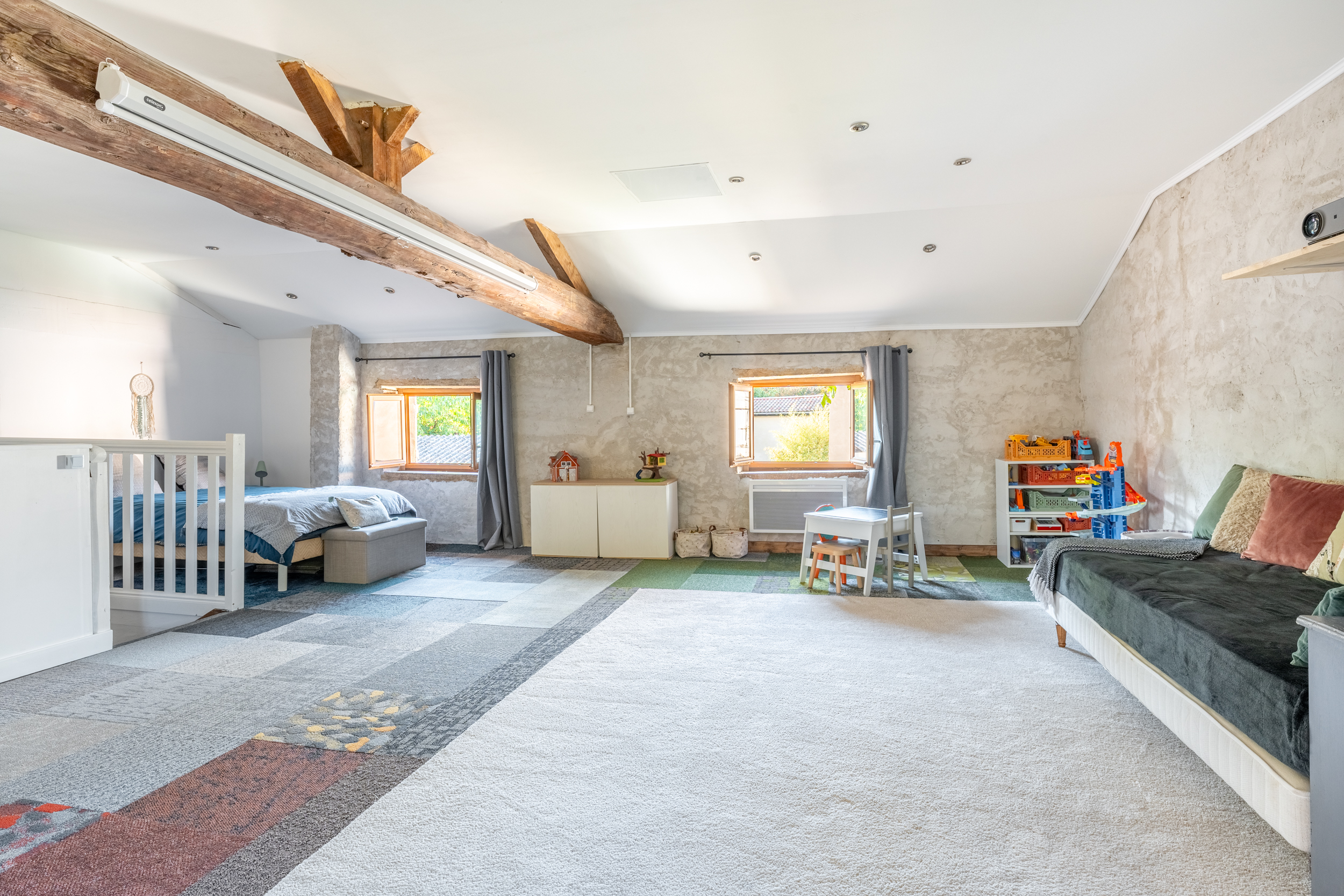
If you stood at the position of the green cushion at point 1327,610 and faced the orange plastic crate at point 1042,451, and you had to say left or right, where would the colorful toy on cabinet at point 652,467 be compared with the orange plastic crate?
left

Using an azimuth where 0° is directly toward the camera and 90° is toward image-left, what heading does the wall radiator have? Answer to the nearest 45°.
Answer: approximately 0°

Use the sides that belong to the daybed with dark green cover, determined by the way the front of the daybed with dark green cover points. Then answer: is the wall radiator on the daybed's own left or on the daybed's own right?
on the daybed's own right

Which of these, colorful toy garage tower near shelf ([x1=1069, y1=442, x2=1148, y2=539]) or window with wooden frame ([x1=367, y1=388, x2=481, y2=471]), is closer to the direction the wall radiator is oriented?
the colorful toy garage tower near shelf

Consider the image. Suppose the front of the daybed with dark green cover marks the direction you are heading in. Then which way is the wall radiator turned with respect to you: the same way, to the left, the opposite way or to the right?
to the left

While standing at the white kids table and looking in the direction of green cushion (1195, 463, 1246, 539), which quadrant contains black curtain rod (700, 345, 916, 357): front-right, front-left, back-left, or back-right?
back-left

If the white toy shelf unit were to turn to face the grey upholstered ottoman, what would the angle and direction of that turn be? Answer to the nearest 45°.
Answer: approximately 45° to its right

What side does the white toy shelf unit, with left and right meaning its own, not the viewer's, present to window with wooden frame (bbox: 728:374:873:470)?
right

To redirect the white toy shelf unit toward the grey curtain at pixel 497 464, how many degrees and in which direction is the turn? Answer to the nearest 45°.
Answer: approximately 90° to its right

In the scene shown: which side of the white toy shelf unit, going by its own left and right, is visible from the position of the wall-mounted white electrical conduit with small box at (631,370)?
right
